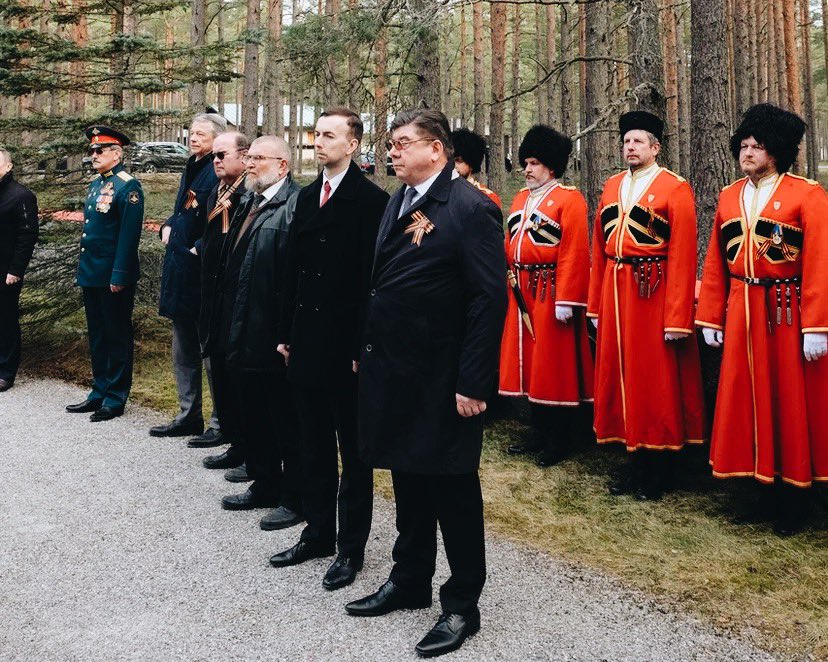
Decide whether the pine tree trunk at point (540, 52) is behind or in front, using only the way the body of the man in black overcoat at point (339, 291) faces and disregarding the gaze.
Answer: behind

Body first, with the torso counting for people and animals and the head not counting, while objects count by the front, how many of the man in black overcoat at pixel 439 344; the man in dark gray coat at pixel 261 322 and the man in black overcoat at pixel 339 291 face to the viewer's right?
0

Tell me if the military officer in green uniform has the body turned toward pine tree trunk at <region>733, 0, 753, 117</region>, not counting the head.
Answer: no

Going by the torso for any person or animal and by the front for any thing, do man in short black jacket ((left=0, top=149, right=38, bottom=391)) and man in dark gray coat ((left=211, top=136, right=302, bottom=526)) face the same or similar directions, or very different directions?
same or similar directions

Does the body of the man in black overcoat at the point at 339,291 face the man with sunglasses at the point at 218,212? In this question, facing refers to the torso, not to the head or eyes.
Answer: no

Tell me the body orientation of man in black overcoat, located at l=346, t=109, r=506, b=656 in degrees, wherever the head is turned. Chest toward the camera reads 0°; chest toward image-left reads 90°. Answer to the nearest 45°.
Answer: approximately 45°

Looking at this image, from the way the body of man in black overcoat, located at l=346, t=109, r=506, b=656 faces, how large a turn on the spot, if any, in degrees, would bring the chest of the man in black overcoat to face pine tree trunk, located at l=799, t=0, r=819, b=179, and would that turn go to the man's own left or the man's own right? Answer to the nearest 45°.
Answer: approximately 180°

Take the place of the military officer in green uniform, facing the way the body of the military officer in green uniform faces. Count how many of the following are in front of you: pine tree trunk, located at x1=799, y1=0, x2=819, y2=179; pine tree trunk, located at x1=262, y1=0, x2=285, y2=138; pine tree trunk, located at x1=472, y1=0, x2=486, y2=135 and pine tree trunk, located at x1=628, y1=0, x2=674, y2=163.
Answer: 0

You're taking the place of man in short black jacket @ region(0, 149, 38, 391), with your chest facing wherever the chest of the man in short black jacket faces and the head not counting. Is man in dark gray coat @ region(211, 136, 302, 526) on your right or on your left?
on your left

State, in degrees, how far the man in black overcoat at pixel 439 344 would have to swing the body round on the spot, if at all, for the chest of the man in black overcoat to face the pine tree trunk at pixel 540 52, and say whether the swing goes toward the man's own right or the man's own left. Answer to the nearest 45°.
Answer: approximately 135° to the man's own right

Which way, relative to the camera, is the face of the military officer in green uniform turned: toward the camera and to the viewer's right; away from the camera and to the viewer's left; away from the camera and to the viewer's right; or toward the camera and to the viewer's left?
toward the camera and to the viewer's left

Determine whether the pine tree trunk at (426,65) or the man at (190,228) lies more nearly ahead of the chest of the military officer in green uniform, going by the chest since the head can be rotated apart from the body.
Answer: the man

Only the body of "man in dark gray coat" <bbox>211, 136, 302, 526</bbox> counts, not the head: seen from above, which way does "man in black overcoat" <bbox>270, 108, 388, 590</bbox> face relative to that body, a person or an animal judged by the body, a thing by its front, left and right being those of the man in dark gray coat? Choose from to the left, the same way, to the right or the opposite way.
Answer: the same way

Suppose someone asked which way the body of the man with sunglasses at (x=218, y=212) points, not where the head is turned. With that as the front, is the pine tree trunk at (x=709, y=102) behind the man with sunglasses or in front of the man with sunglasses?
behind

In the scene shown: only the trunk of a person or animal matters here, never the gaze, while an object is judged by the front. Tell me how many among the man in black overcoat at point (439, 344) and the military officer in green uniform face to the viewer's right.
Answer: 0

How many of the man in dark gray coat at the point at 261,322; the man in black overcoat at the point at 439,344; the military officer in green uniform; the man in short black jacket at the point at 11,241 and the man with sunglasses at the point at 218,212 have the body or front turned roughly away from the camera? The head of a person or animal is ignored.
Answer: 0

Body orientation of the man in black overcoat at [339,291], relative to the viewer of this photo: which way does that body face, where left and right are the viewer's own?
facing the viewer and to the left of the viewer
